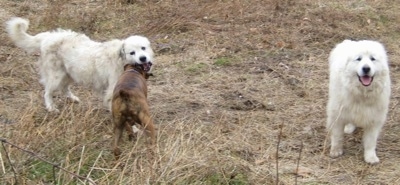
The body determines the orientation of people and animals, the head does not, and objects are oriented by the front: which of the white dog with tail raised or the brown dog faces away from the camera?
the brown dog

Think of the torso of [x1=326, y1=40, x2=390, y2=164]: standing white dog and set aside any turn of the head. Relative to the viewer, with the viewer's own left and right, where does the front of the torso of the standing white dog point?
facing the viewer

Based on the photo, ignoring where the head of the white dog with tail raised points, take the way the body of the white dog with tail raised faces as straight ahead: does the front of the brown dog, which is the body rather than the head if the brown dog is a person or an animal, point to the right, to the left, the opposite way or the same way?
to the left

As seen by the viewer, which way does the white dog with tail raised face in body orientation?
to the viewer's right

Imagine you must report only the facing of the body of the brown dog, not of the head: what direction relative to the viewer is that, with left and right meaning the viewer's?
facing away from the viewer

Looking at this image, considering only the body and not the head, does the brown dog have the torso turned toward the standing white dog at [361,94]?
no

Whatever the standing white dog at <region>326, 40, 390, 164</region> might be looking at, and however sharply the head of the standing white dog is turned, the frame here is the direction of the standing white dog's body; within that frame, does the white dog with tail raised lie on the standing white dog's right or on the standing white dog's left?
on the standing white dog's right

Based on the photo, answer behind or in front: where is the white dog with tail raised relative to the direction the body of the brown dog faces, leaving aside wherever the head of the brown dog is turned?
in front

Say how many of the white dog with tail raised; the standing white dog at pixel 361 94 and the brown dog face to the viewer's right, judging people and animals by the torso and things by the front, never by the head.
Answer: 1

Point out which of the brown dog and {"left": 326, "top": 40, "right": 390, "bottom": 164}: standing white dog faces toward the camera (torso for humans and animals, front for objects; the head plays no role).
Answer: the standing white dog

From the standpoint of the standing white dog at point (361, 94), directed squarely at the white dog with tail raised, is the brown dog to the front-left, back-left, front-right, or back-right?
front-left

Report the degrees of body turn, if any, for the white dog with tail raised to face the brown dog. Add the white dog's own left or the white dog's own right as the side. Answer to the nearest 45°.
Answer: approximately 90° to the white dog's own right

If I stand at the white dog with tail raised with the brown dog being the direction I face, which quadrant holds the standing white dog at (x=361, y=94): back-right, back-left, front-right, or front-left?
front-left

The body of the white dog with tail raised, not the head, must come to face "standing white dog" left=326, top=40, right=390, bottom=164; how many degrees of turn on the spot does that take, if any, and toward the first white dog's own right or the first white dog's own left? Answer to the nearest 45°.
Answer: approximately 45° to the first white dog's own right

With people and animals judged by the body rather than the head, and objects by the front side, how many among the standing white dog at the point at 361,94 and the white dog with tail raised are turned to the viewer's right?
1
